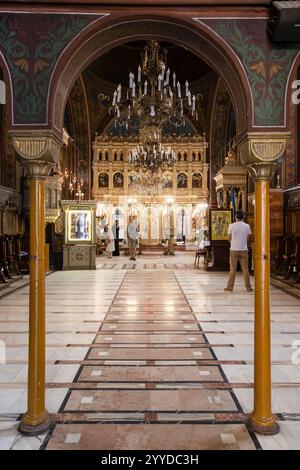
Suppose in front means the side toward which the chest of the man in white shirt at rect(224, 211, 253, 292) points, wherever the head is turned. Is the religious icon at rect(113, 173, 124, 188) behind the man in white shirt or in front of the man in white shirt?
in front

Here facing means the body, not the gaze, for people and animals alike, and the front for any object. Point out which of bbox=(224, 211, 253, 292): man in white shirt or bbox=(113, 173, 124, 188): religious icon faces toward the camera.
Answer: the religious icon

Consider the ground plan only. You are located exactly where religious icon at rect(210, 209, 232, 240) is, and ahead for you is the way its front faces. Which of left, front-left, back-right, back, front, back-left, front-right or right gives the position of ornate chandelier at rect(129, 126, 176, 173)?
back-right

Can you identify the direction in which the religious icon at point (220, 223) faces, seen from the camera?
facing the viewer

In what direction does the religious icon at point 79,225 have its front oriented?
toward the camera

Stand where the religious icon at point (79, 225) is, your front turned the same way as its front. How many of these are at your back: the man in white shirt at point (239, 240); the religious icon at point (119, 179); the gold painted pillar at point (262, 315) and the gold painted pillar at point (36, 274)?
1

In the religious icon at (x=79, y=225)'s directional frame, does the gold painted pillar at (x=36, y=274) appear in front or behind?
in front

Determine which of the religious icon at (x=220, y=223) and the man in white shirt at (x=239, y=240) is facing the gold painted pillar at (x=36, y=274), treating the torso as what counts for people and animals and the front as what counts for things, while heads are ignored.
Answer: the religious icon

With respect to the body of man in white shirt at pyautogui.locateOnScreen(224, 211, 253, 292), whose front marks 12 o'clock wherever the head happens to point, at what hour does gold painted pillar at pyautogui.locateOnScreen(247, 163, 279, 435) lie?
The gold painted pillar is roughly at 6 o'clock from the man in white shirt.

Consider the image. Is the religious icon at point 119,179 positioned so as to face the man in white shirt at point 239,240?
yes

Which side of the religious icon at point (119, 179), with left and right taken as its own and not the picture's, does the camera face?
front

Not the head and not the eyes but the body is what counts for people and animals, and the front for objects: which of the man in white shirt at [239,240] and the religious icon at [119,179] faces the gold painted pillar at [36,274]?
the religious icon
